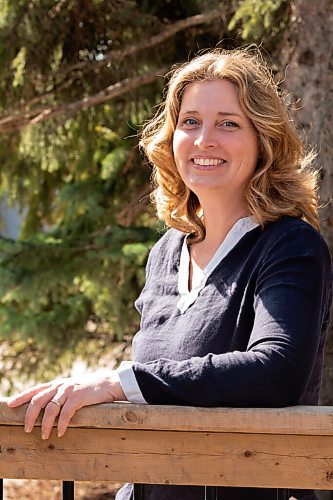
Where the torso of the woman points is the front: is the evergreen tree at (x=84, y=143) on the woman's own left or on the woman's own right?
on the woman's own right

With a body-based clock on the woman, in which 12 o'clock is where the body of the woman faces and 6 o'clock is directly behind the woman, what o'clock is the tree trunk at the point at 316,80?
The tree trunk is roughly at 5 o'clock from the woman.

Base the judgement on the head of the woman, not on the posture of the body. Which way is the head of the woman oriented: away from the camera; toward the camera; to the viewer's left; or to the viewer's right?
toward the camera
